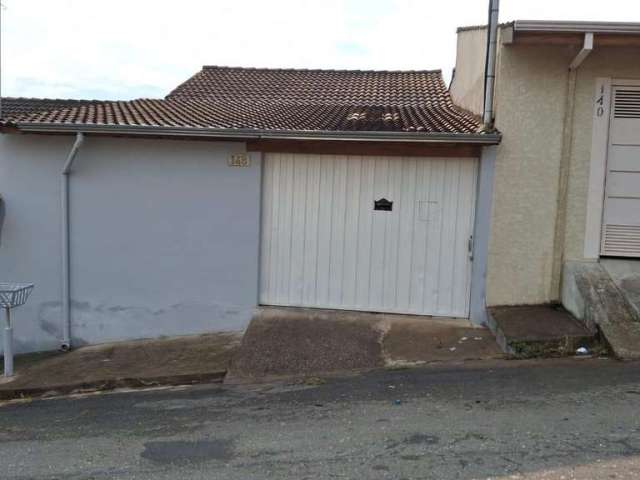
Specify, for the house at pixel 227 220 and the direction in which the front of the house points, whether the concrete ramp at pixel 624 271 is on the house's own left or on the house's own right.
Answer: on the house's own left

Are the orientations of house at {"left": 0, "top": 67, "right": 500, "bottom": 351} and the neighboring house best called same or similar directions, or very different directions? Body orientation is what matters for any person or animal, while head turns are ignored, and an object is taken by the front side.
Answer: same or similar directions

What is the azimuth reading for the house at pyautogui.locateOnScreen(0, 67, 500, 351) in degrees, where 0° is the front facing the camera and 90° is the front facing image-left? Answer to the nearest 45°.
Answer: approximately 0°

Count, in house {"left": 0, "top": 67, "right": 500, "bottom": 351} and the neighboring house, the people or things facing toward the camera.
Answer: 2

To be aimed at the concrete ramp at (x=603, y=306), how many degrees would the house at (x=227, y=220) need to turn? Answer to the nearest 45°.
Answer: approximately 45° to its left

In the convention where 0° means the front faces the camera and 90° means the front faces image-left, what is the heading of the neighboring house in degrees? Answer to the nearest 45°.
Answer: approximately 0°

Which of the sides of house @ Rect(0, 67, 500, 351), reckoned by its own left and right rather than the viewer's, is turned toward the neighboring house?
left
